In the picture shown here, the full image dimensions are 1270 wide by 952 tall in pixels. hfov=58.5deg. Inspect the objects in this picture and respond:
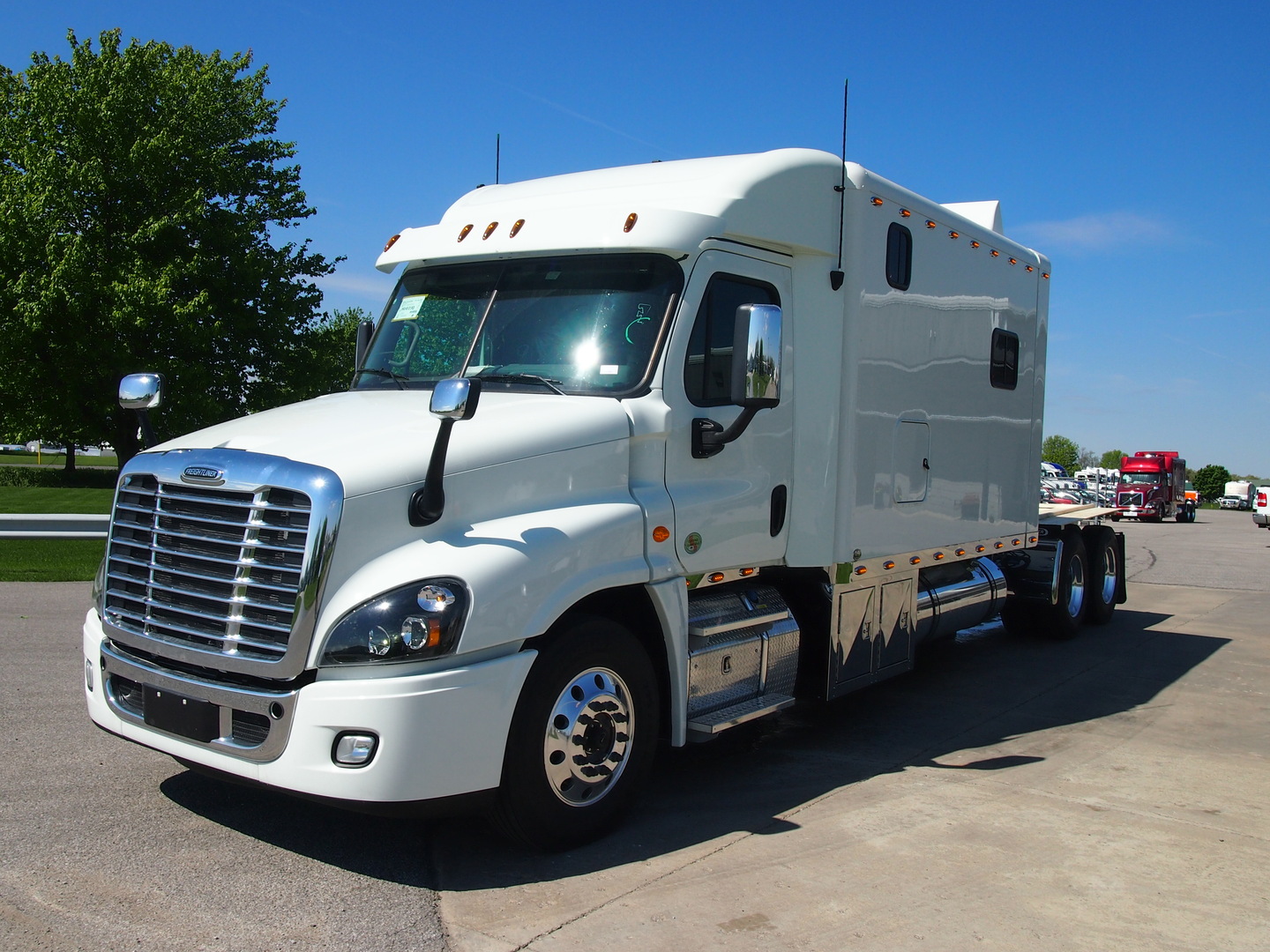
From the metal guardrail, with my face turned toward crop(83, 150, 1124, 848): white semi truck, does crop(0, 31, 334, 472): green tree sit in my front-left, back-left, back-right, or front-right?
back-left

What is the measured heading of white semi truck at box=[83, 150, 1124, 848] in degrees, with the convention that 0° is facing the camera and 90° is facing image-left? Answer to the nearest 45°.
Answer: approximately 45°

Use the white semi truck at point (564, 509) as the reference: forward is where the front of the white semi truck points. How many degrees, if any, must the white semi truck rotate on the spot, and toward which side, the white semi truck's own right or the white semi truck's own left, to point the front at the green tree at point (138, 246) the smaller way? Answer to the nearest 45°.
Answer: approximately 90° to the white semi truck's own right

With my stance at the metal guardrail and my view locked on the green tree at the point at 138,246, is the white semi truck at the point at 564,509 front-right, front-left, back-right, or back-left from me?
back-right

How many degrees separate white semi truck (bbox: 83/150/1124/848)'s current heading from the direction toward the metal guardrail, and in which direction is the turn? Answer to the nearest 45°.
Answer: approximately 90° to its right
